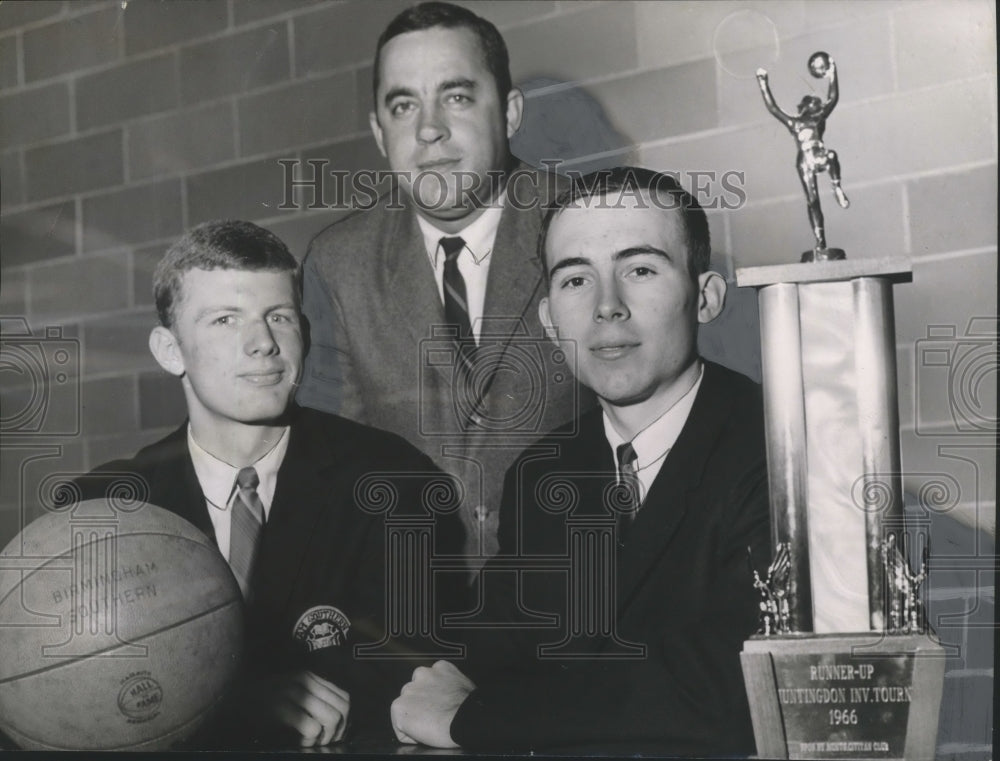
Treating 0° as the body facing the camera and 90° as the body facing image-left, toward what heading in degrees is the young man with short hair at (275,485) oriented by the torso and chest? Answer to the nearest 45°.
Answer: approximately 0°

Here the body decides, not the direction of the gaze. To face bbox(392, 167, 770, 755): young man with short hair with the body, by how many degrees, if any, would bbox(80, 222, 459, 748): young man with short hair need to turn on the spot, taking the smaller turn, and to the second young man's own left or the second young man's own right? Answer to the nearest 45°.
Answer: approximately 45° to the second young man's own left

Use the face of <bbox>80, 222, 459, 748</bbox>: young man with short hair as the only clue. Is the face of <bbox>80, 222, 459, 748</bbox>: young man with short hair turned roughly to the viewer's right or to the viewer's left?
to the viewer's right

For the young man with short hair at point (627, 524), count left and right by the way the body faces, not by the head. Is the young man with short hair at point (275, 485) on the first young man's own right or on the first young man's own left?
on the first young man's own right

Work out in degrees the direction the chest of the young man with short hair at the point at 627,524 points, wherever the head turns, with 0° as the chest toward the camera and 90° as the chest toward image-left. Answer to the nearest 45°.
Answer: approximately 45°
